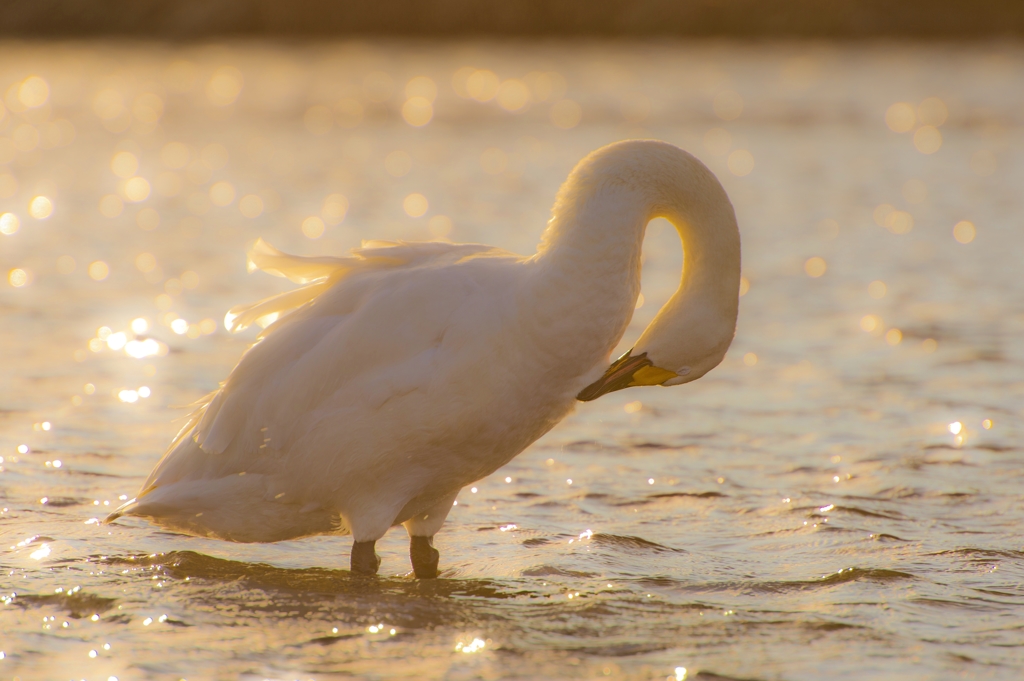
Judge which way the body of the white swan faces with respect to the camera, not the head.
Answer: to the viewer's right
